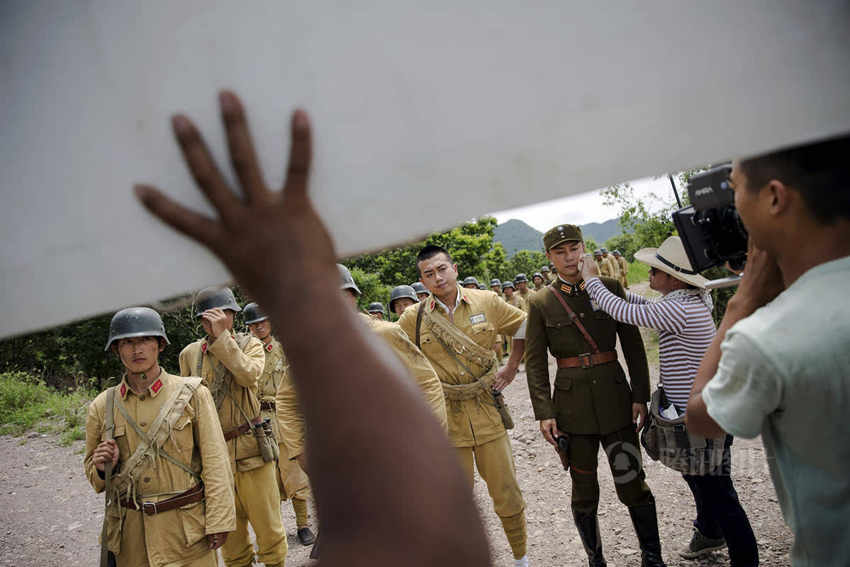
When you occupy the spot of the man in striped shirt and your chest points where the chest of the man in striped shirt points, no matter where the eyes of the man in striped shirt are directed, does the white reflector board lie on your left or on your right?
on your left

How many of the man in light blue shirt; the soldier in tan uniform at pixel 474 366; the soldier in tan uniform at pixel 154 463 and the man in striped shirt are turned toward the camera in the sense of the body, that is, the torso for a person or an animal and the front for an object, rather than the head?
2

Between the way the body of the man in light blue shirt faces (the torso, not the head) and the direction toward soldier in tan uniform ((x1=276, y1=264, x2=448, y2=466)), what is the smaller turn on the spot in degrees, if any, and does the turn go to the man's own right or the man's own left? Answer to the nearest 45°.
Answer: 0° — they already face them

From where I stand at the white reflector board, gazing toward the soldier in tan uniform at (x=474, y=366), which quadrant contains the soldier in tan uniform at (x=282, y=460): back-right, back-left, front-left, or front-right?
front-left

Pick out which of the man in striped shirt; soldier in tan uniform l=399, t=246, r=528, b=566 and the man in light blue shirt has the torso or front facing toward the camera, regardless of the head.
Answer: the soldier in tan uniform

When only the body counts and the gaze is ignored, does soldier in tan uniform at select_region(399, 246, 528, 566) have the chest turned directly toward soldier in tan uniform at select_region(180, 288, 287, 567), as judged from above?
no

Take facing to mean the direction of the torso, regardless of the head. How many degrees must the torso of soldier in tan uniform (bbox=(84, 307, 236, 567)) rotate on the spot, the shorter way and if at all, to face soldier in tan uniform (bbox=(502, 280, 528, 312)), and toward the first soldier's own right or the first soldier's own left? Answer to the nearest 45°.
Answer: approximately 135° to the first soldier's own left

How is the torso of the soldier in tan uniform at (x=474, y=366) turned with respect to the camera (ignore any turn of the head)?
toward the camera

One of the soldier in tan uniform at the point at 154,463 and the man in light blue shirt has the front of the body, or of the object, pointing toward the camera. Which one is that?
the soldier in tan uniform

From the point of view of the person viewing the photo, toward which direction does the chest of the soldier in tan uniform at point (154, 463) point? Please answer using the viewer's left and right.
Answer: facing the viewer

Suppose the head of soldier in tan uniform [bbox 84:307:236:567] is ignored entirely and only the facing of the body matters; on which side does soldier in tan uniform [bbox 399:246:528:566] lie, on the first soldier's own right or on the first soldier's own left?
on the first soldier's own left

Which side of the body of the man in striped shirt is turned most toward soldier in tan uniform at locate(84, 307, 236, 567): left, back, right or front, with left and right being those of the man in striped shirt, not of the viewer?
front

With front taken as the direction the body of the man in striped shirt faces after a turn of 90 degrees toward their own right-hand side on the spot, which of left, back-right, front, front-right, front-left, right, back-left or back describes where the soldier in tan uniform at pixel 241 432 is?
left

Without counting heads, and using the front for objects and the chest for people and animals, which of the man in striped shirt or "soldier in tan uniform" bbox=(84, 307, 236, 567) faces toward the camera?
the soldier in tan uniform

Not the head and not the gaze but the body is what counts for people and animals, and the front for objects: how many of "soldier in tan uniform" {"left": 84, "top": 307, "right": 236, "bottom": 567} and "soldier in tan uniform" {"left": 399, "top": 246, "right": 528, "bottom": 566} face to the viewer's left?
0

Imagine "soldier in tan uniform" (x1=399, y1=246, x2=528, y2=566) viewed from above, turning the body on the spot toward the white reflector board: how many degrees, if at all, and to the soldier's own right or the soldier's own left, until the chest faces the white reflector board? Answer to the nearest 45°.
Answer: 0° — they already face it

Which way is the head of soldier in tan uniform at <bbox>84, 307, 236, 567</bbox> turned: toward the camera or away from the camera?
toward the camera
